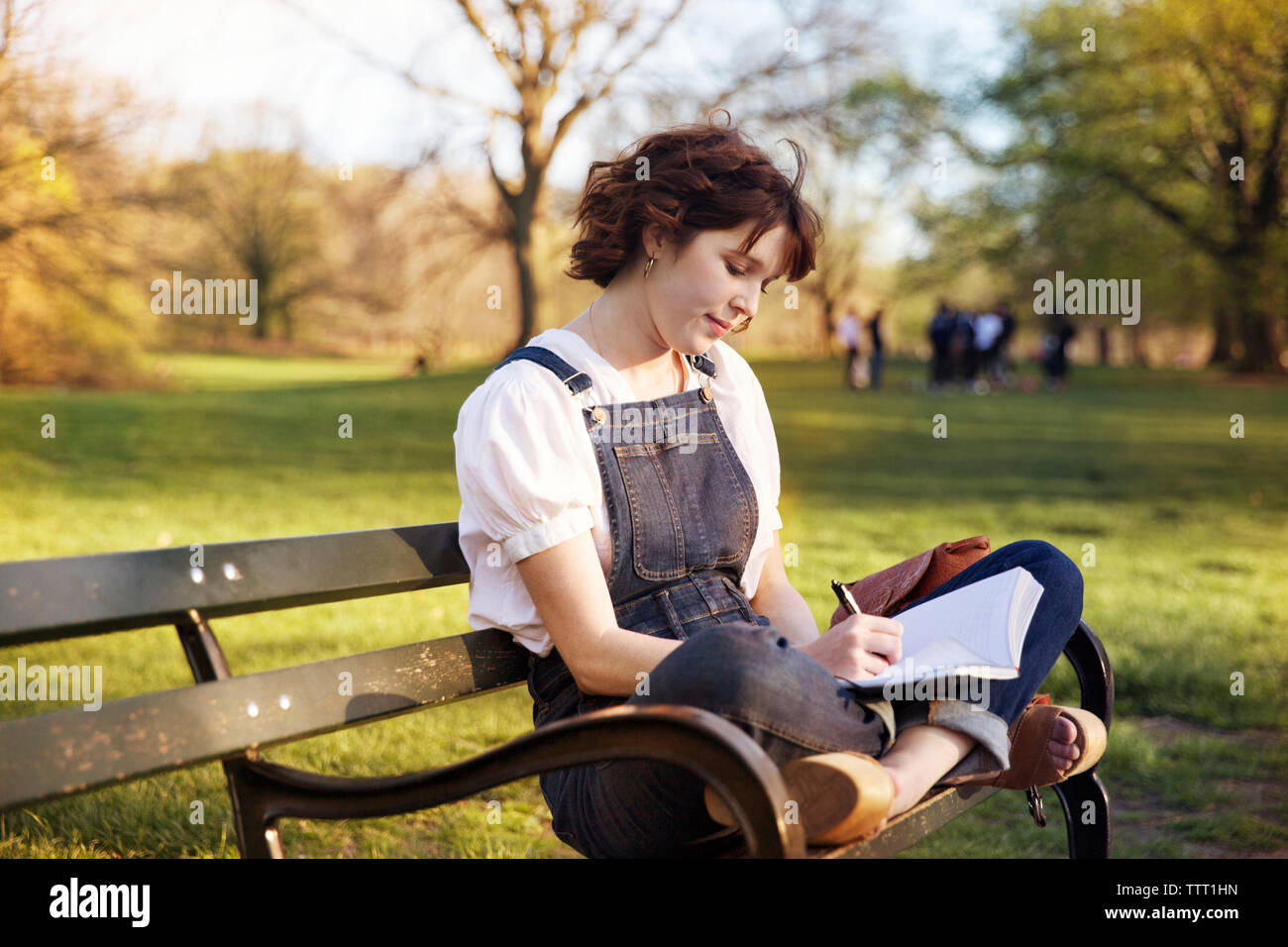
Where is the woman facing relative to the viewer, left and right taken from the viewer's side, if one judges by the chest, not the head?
facing the viewer and to the right of the viewer
